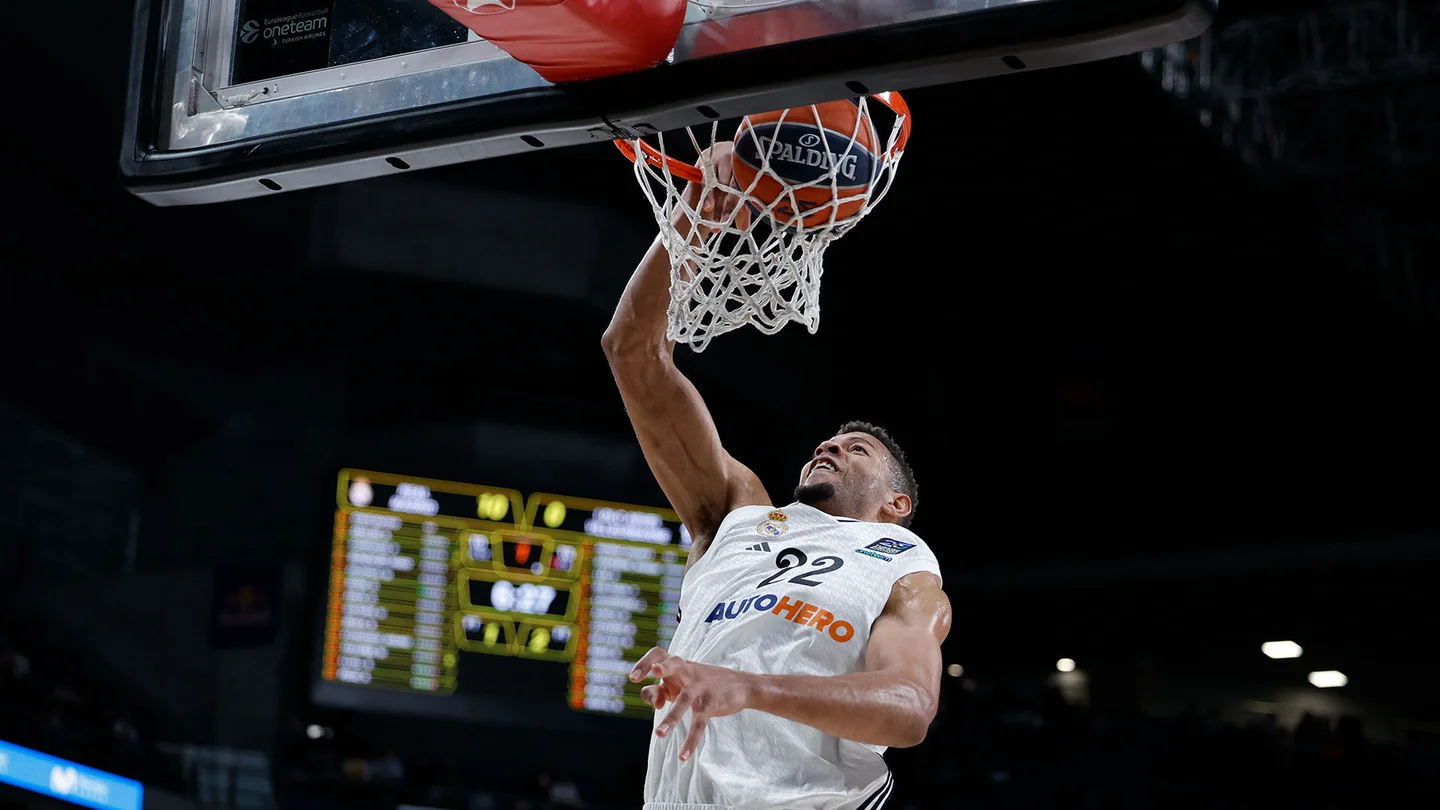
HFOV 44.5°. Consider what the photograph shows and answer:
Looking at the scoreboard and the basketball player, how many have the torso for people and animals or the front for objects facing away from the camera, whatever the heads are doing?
0

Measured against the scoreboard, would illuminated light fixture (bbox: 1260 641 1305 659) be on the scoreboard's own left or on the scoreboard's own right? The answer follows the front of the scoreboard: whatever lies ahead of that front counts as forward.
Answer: on the scoreboard's own left

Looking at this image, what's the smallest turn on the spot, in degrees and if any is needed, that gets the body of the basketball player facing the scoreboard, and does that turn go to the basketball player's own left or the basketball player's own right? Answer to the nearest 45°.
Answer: approximately 135° to the basketball player's own right

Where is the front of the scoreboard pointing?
toward the camera

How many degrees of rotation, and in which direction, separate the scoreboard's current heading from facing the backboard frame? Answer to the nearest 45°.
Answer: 0° — it already faces it

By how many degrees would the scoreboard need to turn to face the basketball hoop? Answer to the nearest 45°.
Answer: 0° — it already faces it

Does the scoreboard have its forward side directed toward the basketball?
yes

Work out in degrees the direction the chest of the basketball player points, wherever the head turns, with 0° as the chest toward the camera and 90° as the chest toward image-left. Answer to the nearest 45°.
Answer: approximately 45°

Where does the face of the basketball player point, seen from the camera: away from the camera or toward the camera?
toward the camera

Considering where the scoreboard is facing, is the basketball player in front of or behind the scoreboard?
in front

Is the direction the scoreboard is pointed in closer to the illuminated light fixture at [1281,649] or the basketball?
the basketball
